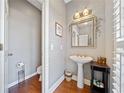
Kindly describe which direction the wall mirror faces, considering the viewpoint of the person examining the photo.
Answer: facing the viewer and to the left of the viewer

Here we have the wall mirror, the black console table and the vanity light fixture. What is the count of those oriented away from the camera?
0

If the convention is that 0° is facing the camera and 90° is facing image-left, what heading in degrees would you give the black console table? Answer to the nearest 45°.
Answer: approximately 45°

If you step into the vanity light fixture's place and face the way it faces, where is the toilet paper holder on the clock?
The toilet paper holder is roughly at 1 o'clock from the vanity light fixture.
